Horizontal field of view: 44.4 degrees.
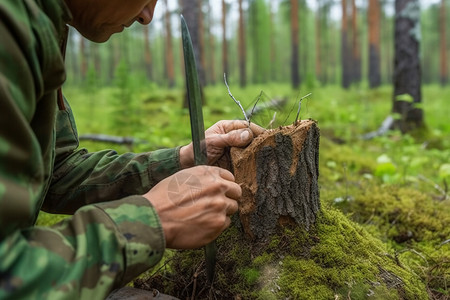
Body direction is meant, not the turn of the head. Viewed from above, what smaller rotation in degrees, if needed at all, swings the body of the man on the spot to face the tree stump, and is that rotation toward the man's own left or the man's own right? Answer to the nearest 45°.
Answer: approximately 45° to the man's own left

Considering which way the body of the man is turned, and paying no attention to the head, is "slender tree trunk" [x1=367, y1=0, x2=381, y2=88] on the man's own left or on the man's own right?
on the man's own left

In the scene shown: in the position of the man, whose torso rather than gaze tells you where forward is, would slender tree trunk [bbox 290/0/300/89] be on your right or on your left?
on your left

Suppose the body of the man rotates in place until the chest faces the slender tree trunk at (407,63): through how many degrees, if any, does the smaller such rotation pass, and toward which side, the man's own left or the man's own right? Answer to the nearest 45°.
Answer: approximately 45° to the man's own left

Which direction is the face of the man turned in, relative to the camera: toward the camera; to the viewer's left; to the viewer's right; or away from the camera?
to the viewer's right

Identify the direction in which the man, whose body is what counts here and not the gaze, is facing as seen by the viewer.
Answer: to the viewer's right
